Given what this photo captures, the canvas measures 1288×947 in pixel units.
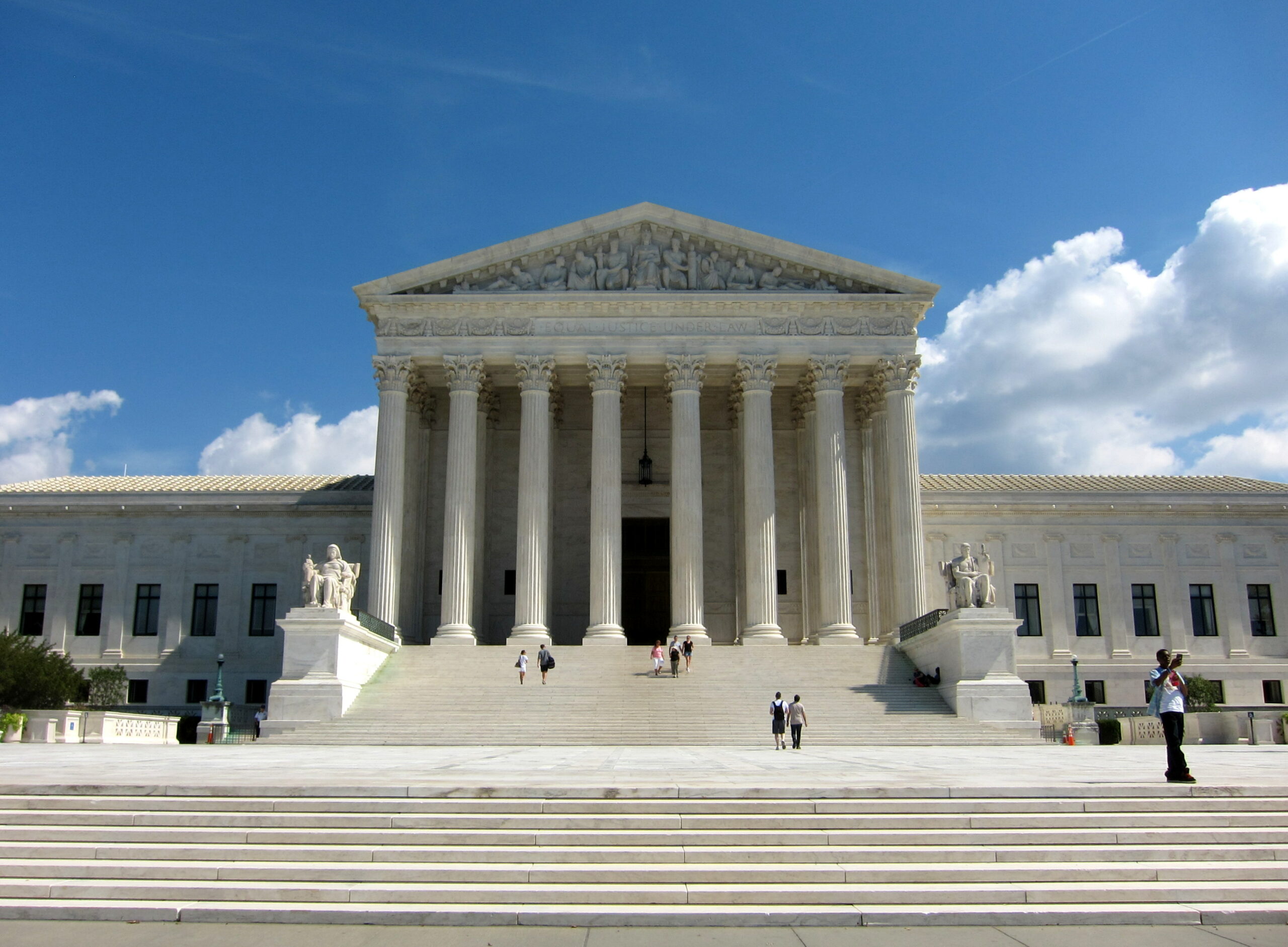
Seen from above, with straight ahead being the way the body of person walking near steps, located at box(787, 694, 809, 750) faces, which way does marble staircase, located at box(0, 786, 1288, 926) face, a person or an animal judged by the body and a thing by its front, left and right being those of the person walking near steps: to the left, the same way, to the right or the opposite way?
the opposite way

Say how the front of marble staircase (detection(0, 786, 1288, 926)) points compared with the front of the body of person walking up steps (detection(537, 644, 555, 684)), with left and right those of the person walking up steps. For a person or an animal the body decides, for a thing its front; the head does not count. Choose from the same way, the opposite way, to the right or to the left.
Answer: the opposite way

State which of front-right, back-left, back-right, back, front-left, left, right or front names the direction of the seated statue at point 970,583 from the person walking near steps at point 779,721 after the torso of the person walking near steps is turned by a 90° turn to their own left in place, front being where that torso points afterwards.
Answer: back-right

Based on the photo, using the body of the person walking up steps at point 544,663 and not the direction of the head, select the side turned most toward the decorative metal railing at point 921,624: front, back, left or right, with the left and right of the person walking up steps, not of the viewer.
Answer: right

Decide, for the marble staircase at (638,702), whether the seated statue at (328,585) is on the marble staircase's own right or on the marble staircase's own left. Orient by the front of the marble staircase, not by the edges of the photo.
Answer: on the marble staircase's own right

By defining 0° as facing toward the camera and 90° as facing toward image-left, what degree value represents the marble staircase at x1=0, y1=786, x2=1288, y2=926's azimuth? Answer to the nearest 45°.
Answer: approximately 0°

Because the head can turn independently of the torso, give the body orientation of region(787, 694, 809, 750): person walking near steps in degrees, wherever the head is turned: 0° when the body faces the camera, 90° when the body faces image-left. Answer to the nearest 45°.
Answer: approximately 180°

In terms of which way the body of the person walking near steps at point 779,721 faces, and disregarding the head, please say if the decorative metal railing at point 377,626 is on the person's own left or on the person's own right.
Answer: on the person's own left

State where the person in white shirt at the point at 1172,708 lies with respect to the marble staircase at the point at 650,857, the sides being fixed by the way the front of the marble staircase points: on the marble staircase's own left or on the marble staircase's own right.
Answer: on the marble staircase's own left

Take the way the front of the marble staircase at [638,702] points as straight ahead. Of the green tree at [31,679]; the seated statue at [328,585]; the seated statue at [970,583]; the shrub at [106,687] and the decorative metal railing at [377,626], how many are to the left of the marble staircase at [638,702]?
1

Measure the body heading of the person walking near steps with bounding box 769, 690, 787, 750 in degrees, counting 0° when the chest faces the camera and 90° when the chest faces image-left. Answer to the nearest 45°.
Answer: approximately 180°

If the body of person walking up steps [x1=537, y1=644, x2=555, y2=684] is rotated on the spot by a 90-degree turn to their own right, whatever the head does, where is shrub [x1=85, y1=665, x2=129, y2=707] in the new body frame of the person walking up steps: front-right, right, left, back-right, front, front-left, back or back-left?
back-left

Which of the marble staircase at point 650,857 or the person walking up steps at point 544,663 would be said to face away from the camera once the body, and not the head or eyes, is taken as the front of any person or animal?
the person walking up steps

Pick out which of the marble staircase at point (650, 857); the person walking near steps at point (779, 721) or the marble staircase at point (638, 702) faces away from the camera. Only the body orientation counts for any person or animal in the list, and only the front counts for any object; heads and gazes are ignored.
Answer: the person walking near steps

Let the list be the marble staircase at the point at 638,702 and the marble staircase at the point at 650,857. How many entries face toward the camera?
2

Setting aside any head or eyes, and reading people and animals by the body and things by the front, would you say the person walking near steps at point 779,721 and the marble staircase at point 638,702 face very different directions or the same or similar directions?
very different directions
